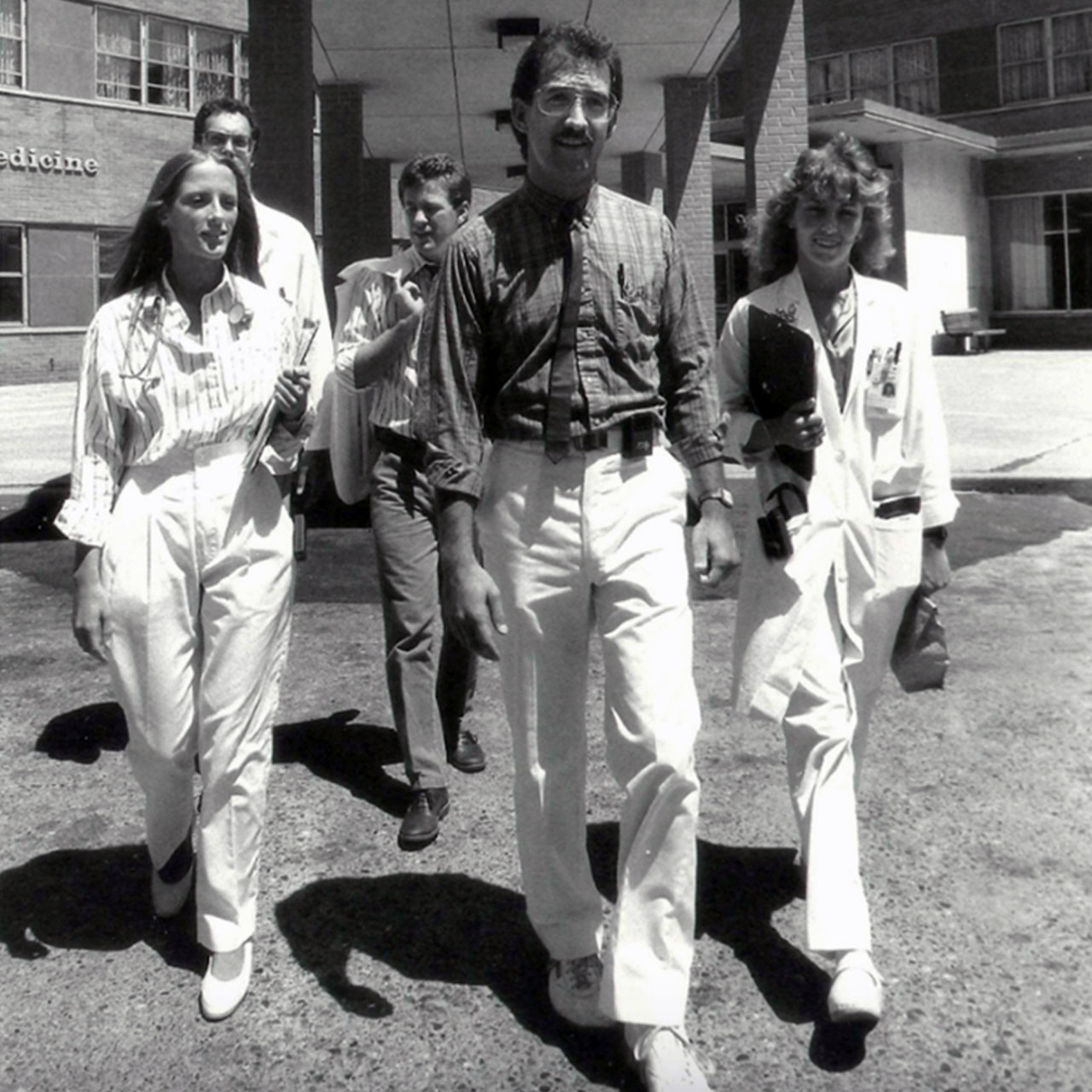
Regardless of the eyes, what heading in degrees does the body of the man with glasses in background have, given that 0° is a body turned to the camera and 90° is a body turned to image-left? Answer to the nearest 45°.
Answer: approximately 0°

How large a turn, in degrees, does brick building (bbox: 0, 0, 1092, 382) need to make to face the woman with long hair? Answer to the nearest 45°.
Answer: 0° — it already faces them

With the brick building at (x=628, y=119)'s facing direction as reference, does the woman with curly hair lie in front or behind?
in front

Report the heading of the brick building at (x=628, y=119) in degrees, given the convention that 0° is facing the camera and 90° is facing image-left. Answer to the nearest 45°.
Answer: approximately 0°

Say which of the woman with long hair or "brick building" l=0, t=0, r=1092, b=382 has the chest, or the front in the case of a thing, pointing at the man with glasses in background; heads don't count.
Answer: the brick building

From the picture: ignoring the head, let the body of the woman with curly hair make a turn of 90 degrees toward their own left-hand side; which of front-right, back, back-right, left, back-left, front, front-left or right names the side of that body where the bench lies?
left

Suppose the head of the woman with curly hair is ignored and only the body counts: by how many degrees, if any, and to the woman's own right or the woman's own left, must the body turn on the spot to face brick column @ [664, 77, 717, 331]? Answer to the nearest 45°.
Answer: approximately 180°

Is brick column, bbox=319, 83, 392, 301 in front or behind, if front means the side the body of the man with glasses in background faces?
behind
